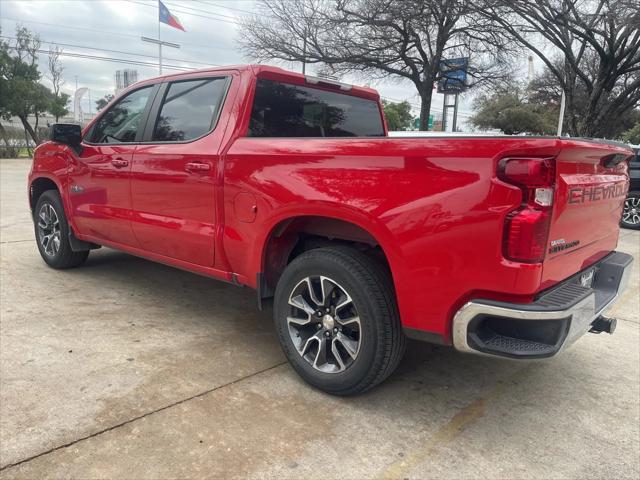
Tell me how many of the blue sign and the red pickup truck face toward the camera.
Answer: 1

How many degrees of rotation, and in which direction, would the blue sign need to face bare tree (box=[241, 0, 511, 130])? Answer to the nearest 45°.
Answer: approximately 90° to its right

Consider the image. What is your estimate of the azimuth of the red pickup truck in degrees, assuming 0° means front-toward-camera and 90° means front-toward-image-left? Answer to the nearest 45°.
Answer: approximately 135°

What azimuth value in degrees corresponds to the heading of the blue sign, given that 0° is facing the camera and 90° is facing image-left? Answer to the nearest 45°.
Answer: approximately 0°

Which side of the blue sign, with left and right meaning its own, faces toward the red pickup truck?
front

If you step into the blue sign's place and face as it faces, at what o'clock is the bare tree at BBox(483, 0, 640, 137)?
The bare tree is roughly at 10 o'clock from the blue sign.

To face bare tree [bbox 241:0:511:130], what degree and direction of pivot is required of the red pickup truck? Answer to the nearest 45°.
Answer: approximately 45° to its right

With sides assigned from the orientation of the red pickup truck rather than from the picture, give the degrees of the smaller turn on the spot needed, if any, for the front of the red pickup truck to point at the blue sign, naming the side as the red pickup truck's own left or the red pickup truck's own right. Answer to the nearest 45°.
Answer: approximately 45° to the red pickup truck's own right

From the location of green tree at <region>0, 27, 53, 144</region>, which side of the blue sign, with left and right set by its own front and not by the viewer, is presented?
right
